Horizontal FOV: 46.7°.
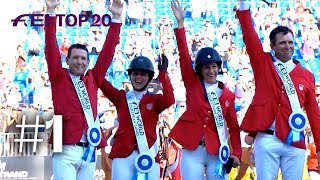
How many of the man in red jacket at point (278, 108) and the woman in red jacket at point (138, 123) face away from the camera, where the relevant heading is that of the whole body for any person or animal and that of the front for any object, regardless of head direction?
0

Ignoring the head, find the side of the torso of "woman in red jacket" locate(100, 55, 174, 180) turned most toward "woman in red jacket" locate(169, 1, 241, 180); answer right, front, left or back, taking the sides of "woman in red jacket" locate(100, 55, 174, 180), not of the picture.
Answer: left

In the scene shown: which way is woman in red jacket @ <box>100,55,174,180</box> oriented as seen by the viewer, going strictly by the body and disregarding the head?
toward the camera

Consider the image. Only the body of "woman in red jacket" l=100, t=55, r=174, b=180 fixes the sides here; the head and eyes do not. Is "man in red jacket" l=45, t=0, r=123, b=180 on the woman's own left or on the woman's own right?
on the woman's own right

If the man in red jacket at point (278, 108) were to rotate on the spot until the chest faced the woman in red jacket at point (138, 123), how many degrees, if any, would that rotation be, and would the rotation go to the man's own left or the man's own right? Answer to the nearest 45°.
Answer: approximately 135° to the man's own right

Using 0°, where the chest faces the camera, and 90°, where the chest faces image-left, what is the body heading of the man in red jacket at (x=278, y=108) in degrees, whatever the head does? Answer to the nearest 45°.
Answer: approximately 315°

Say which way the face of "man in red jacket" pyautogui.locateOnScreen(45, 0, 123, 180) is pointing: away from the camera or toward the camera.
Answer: toward the camera
